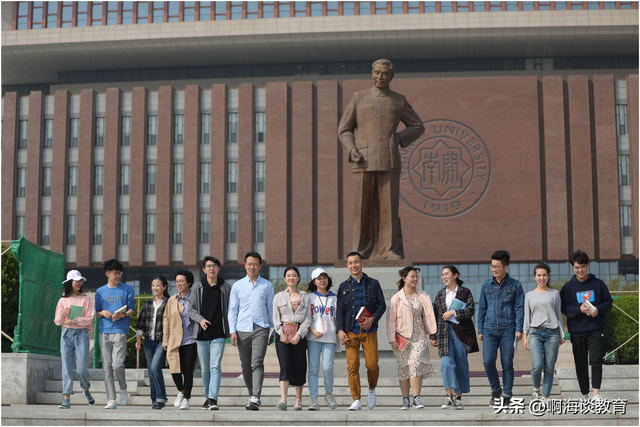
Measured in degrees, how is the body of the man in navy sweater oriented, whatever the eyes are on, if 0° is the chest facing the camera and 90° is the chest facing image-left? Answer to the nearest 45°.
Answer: approximately 0°

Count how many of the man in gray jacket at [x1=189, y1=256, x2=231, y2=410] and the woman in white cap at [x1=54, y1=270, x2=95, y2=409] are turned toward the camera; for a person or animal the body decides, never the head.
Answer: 2

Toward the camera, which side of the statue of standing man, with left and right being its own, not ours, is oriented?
front

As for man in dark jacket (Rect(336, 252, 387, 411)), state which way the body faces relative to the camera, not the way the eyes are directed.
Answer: toward the camera

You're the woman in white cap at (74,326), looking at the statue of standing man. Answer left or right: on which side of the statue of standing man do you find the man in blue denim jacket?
right

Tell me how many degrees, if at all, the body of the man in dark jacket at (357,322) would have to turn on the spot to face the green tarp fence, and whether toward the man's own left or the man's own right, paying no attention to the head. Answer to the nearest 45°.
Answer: approximately 135° to the man's own right

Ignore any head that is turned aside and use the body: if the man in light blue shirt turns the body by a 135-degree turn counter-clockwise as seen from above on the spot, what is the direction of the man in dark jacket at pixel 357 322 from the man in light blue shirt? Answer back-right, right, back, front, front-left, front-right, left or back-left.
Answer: front-right
